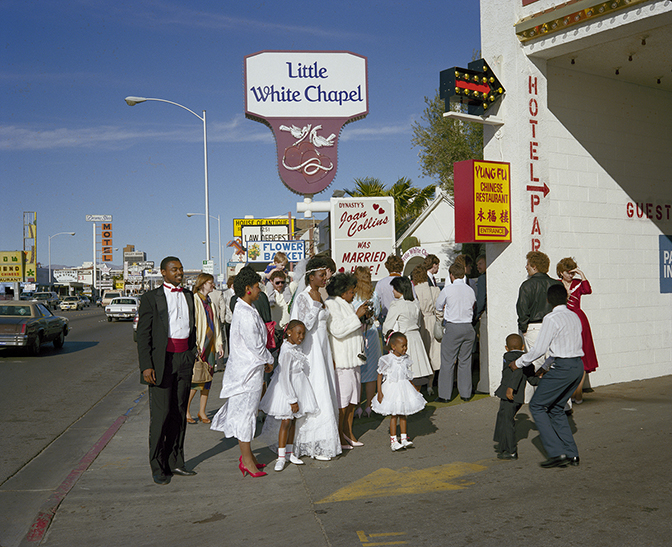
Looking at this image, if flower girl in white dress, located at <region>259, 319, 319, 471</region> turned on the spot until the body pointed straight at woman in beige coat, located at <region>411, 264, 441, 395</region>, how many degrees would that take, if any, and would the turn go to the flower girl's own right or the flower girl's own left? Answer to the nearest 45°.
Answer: approximately 90° to the flower girl's own left

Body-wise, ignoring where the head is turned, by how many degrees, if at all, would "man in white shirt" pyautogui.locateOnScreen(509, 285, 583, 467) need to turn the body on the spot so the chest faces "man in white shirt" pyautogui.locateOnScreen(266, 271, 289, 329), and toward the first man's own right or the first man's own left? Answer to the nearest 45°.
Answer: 0° — they already face them

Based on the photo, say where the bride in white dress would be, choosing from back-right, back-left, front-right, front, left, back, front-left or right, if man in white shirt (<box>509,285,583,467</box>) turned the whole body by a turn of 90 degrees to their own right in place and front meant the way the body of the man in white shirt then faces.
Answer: back-left

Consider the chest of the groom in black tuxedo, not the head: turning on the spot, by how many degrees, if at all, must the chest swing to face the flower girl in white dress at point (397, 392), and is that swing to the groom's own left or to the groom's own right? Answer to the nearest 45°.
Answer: approximately 45° to the groom's own left

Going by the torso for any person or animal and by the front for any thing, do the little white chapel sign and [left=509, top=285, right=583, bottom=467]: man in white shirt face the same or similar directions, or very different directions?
very different directions

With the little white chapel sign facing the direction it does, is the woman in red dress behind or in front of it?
in front

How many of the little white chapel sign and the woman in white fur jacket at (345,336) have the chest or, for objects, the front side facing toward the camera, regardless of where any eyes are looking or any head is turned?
1

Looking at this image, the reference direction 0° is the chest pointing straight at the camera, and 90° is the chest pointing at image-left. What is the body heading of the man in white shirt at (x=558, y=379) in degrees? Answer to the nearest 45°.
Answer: approximately 135°

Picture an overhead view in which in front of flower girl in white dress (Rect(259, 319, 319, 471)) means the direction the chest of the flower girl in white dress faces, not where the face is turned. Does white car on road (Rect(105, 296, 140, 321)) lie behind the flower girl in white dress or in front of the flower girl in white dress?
behind

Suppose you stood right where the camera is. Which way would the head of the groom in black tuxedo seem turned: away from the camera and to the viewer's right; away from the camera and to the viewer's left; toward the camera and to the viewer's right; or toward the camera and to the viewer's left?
toward the camera and to the viewer's right
